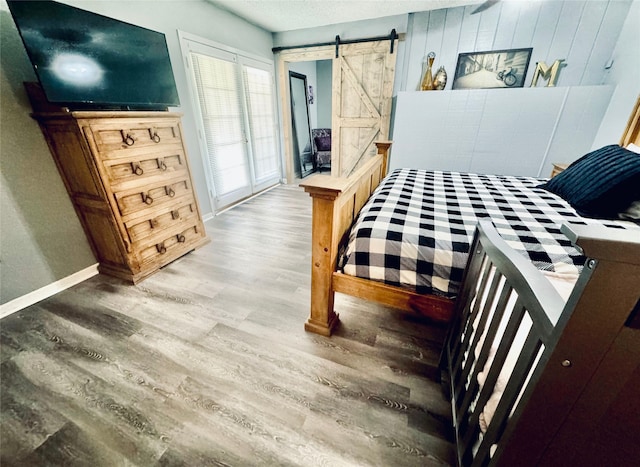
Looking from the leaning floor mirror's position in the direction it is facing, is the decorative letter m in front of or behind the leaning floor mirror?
in front

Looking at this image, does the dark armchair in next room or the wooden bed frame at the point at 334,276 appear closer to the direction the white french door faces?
the wooden bed frame

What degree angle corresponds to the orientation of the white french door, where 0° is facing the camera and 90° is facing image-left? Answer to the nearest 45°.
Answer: approximately 315°

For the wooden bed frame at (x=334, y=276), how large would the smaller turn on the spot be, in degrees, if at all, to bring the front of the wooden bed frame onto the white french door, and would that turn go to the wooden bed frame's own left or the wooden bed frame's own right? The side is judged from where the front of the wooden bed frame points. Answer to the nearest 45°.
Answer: approximately 45° to the wooden bed frame's own right

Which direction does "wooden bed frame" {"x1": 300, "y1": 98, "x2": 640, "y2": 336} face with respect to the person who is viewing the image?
facing to the left of the viewer

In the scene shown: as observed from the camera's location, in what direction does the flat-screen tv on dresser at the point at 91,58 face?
facing the viewer and to the right of the viewer

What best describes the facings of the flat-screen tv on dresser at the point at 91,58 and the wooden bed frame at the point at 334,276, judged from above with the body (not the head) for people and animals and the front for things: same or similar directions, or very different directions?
very different directions

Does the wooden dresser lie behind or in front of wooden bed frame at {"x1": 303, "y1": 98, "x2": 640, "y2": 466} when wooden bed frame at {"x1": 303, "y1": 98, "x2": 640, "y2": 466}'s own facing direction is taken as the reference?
in front

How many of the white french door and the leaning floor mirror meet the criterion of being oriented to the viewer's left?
0

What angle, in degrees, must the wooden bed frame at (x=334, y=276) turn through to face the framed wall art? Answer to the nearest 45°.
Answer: approximately 90° to its right

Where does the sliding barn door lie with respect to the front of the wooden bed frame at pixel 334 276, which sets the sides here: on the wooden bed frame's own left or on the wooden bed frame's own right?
on the wooden bed frame's own right

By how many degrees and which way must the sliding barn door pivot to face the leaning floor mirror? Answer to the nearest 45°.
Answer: approximately 135° to its right

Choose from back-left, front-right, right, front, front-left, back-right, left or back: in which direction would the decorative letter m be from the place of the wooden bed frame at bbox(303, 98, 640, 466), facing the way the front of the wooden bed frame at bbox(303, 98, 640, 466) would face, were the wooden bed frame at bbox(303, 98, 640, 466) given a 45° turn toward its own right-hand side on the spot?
front-right
